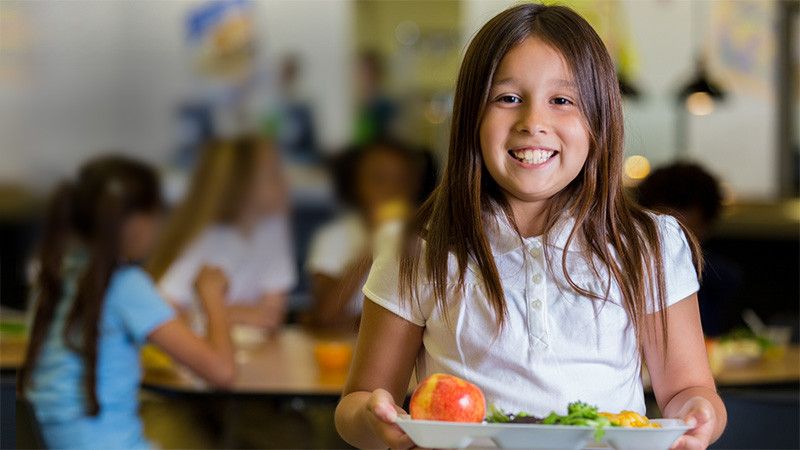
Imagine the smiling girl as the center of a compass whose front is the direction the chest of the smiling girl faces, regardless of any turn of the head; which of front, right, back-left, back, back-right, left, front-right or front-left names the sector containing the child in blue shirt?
back-right

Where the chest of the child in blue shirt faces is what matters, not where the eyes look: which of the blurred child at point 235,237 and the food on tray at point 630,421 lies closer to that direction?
the blurred child

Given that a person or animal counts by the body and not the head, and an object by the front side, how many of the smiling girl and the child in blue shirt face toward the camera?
1

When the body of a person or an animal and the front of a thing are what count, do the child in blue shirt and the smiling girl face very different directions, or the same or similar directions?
very different directions

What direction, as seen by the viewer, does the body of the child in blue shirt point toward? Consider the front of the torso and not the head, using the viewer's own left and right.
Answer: facing away from the viewer and to the right of the viewer

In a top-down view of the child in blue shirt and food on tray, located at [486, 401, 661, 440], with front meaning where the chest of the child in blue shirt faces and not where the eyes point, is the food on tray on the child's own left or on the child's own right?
on the child's own right

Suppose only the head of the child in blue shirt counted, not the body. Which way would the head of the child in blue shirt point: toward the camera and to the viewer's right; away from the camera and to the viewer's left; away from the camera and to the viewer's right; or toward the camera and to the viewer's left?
away from the camera and to the viewer's right

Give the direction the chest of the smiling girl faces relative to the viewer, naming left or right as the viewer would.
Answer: facing the viewer
